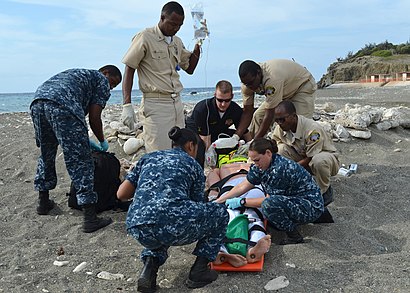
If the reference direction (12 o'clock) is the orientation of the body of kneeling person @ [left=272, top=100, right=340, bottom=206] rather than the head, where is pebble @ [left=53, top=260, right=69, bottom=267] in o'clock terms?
The pebble is roughly at 12 o'clock from the kneeling person.

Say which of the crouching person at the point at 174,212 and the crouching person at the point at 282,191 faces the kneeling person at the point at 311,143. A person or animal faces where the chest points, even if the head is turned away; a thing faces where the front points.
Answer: the crouching person at the point at 174,212

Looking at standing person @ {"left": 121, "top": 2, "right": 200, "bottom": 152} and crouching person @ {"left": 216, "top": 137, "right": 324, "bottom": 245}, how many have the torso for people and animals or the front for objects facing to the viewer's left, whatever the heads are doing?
1

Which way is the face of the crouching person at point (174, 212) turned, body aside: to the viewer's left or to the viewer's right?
to the viewer's right

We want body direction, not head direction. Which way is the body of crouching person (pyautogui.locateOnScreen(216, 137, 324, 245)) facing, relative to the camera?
to the viewer's left

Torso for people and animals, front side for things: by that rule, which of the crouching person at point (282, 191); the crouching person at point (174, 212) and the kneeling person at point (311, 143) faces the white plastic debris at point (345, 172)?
the crouching person at point (174, 212)

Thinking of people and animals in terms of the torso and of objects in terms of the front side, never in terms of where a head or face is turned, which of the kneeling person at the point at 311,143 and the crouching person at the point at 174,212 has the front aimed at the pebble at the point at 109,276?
the kneeling person

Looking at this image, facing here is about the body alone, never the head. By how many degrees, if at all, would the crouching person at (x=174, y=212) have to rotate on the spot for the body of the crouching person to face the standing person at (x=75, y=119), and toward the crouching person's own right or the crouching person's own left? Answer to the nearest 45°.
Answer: approximately 90° to the crouching person's own left

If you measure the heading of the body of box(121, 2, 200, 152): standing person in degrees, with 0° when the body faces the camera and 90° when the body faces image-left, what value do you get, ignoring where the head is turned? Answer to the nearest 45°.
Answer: approximately 315°

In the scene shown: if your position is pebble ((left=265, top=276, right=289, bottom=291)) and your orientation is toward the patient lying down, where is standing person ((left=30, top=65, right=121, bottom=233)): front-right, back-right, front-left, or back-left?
front-left

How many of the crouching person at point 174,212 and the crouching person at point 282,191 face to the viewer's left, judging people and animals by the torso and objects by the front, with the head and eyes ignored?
1

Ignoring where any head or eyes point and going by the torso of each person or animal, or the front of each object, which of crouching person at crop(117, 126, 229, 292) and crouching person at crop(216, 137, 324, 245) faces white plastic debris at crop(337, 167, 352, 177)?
crouching person at crop(117, 126, 229, 292)

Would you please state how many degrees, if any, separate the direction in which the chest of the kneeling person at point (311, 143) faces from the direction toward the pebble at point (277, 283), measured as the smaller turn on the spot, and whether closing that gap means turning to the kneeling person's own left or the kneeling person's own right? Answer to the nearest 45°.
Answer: approximately 45° to the kneeling person's own left

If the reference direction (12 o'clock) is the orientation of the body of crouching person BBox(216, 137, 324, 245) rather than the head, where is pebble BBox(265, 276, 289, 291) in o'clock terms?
The pebble is roughly at 9 o'clock from the crouching person.

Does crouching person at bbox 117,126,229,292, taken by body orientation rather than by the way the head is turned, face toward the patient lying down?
yes
